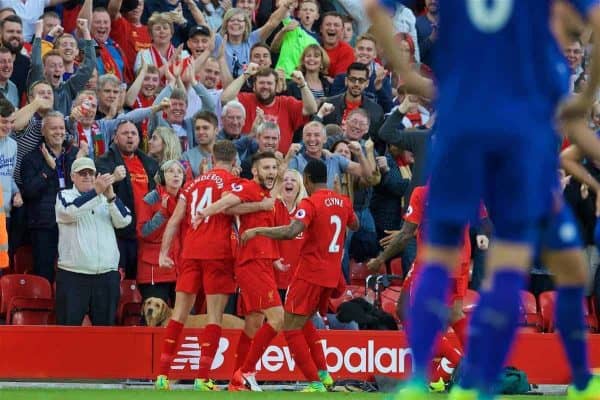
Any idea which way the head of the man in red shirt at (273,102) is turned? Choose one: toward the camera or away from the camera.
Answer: toward the camera

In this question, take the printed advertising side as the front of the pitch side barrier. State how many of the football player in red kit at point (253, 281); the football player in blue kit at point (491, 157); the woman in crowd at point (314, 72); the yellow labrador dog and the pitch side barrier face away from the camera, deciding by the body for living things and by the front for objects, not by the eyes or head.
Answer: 1

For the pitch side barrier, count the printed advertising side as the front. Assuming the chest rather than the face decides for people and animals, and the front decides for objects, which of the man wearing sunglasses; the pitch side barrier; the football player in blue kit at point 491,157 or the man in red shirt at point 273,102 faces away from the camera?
the football player in blue kit

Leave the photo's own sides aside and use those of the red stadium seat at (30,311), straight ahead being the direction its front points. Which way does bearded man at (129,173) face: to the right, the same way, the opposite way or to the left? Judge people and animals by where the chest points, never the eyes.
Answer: the same way

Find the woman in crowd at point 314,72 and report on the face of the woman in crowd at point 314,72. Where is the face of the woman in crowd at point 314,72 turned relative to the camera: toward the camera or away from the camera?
toward the camera

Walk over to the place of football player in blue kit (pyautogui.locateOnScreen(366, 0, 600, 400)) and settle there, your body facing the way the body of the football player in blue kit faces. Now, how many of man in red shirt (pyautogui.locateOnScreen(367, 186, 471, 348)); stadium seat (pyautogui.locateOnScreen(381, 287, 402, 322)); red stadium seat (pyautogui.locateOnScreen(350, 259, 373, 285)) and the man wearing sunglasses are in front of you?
4

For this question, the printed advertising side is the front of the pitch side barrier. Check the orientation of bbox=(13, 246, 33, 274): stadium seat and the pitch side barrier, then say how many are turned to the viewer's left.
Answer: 0

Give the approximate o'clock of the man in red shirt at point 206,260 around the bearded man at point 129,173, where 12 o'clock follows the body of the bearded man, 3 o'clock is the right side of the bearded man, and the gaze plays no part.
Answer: The man in red shirt is roughly at 11 o'clock from the bearded man.

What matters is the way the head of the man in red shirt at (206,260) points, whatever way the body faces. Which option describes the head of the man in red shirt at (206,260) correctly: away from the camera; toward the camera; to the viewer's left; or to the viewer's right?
away from the camera

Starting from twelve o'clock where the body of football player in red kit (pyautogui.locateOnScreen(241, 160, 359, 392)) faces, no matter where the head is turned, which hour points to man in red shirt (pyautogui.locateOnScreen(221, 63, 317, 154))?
The man in red shirt is roughly at 1 o'clock from the football player in red kit.

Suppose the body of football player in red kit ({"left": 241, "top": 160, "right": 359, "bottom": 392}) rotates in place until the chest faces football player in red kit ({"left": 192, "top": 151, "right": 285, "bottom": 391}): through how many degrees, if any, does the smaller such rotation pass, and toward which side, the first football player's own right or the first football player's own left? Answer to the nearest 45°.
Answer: approximately 45° to the first football player's own left

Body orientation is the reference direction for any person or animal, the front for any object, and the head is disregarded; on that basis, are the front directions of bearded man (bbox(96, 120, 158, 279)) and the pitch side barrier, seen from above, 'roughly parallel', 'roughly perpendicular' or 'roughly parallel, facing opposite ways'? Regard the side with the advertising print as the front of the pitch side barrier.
roughly parallel

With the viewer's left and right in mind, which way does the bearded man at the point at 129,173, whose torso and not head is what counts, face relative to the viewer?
facing the viewer

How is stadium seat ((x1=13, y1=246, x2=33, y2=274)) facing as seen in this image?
toward the camera

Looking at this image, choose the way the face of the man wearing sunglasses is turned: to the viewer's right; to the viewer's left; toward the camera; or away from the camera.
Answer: toward the camera

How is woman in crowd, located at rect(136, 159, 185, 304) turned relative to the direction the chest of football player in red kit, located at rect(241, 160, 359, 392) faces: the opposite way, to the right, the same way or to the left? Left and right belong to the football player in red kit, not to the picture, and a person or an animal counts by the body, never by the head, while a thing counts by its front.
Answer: the opposite way

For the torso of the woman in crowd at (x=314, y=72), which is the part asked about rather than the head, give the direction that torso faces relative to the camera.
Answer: toward the camera
